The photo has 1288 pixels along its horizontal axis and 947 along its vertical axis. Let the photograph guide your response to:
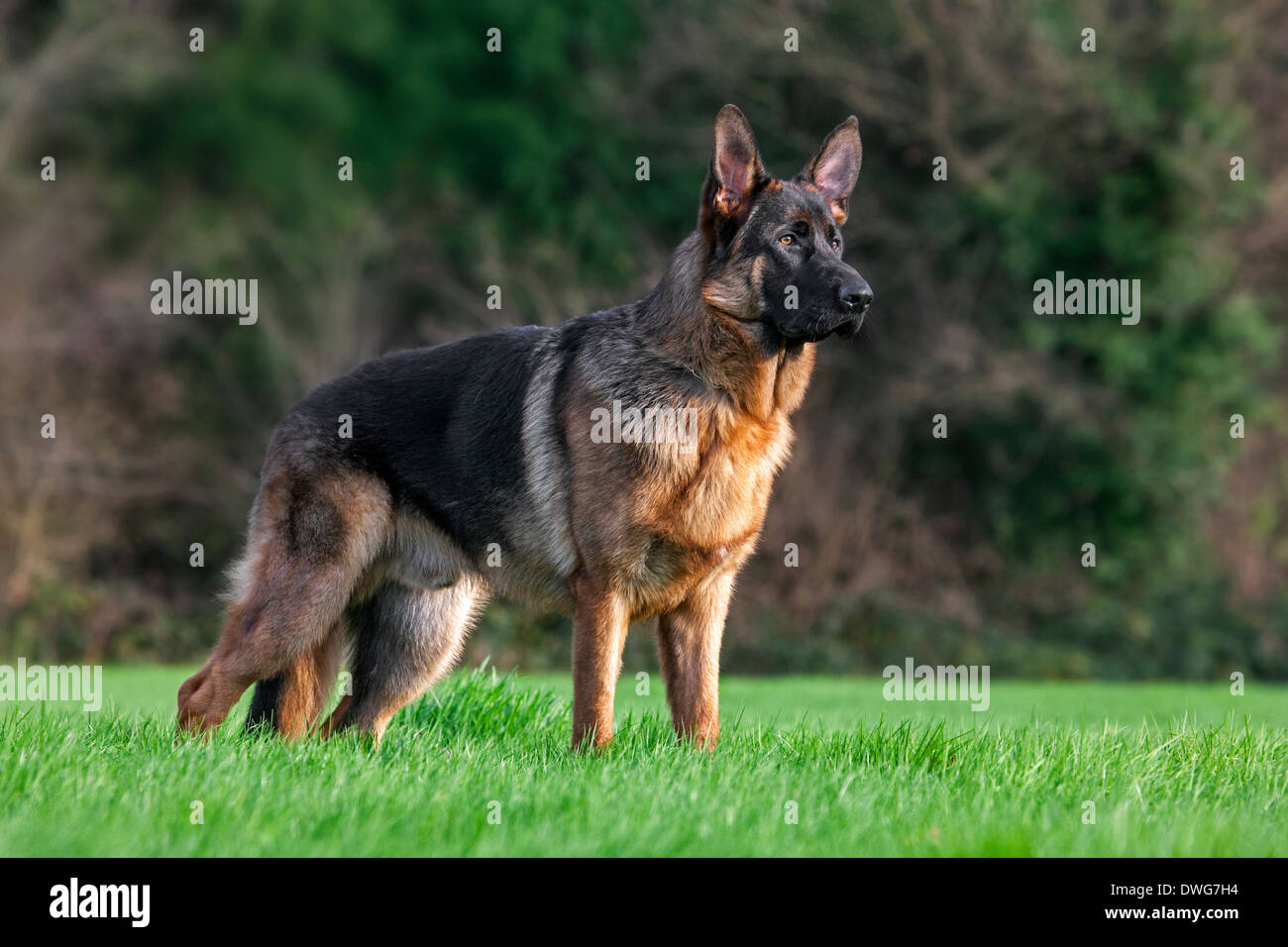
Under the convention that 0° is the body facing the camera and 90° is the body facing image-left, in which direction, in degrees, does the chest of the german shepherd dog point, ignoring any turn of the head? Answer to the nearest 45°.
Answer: approximately 315°
